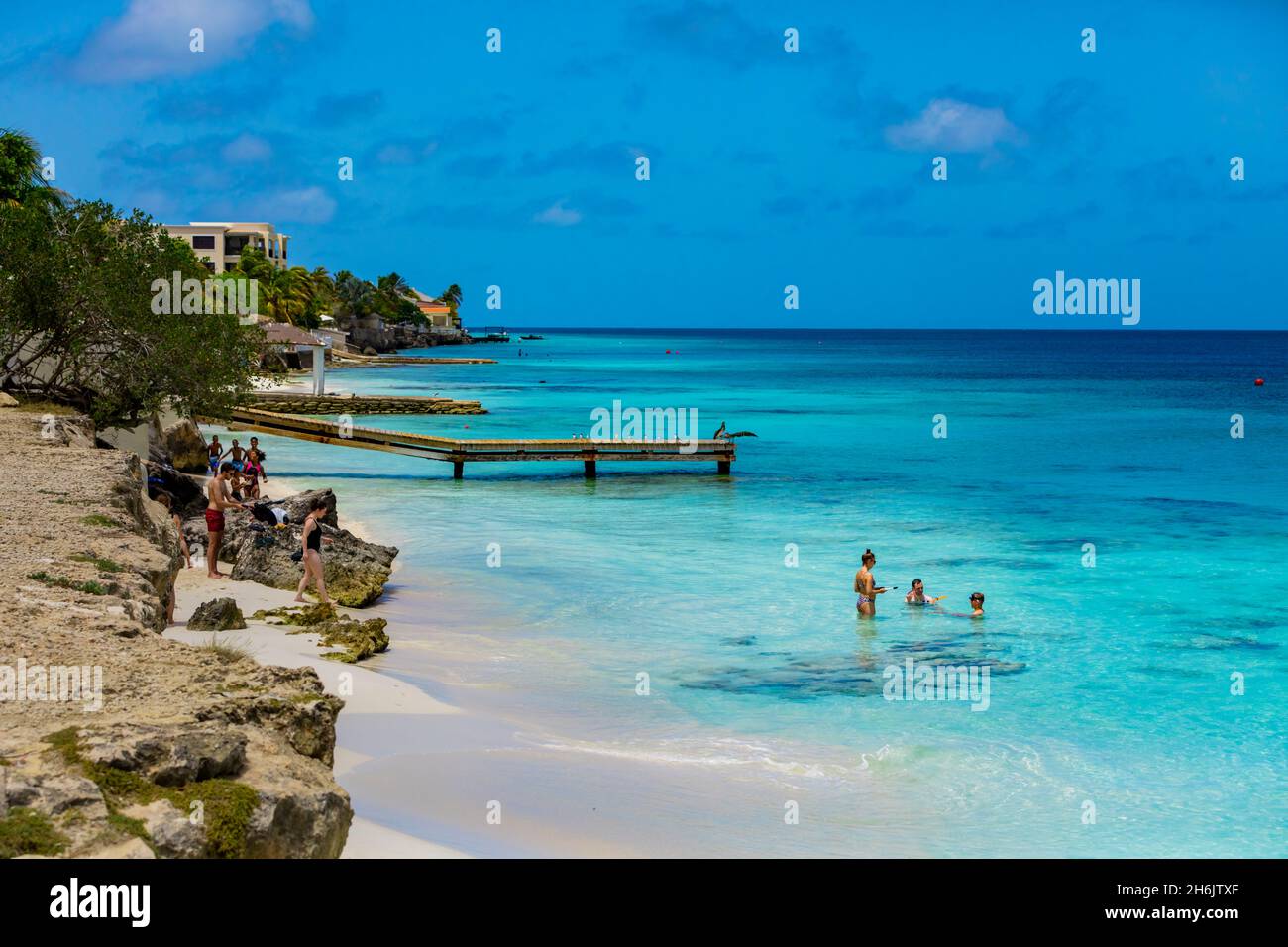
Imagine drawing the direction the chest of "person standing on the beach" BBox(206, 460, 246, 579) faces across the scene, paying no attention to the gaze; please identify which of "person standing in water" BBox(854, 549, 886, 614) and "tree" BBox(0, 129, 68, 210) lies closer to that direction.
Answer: the person standing in water

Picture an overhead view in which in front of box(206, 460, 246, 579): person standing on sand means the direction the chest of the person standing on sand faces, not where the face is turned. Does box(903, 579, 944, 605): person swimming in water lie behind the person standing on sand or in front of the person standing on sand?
in front

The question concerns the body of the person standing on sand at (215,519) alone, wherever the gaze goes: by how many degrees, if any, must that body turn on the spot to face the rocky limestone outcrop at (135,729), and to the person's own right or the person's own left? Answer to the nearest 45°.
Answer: approximately 90° to the person's own right

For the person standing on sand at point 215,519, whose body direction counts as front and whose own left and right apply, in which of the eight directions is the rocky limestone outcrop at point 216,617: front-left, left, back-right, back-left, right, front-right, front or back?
right

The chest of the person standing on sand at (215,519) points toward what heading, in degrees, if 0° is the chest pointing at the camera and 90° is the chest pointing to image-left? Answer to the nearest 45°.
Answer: approximately 270°
